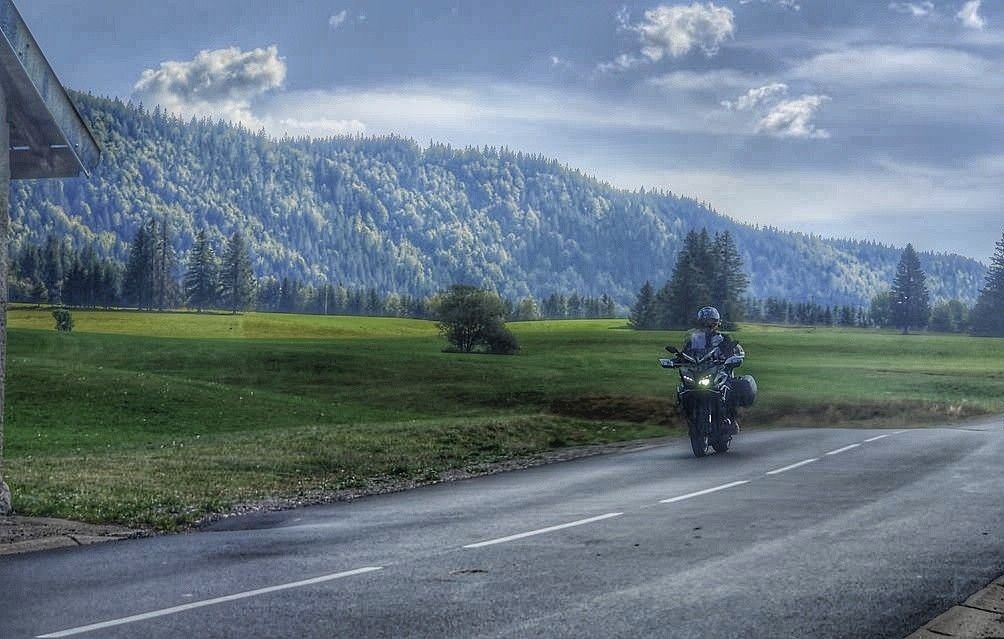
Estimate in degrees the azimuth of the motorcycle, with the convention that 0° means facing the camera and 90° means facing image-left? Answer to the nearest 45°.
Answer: approximately 0°

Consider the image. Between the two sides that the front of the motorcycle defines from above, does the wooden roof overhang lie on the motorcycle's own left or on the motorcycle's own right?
on the motorcycle's own right

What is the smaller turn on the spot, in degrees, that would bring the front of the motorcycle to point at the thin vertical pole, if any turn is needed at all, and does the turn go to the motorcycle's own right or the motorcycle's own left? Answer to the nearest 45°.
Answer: approximately 45° to the motorcycle's own right
